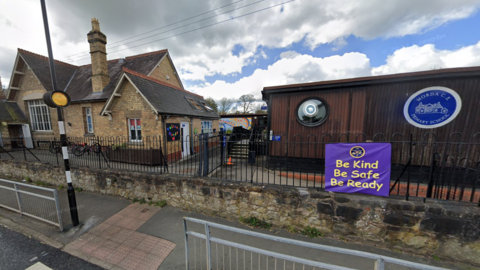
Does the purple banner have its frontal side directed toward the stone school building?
no

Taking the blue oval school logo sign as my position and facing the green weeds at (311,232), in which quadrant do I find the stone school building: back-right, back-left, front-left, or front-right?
front-right

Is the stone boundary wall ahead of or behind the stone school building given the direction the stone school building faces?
ahead

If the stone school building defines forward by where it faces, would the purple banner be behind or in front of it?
in front

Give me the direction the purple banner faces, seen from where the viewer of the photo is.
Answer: facing the viewer

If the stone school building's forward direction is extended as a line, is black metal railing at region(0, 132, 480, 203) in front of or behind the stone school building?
in front

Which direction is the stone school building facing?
toward the camera

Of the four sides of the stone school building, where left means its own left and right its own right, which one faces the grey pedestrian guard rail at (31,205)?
front

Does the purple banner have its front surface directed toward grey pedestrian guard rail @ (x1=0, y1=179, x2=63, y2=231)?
no

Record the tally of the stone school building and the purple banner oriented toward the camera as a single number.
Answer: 2

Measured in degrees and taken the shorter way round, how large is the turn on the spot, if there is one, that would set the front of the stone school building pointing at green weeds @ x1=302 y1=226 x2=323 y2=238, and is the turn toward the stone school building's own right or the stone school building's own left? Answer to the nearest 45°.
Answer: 0° — it already faces it

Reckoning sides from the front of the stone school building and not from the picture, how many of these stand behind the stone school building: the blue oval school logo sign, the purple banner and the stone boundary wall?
0

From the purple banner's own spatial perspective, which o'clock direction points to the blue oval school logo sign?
The blue oval school logo sign is roughly at 7 o'clock from the purple banner.
